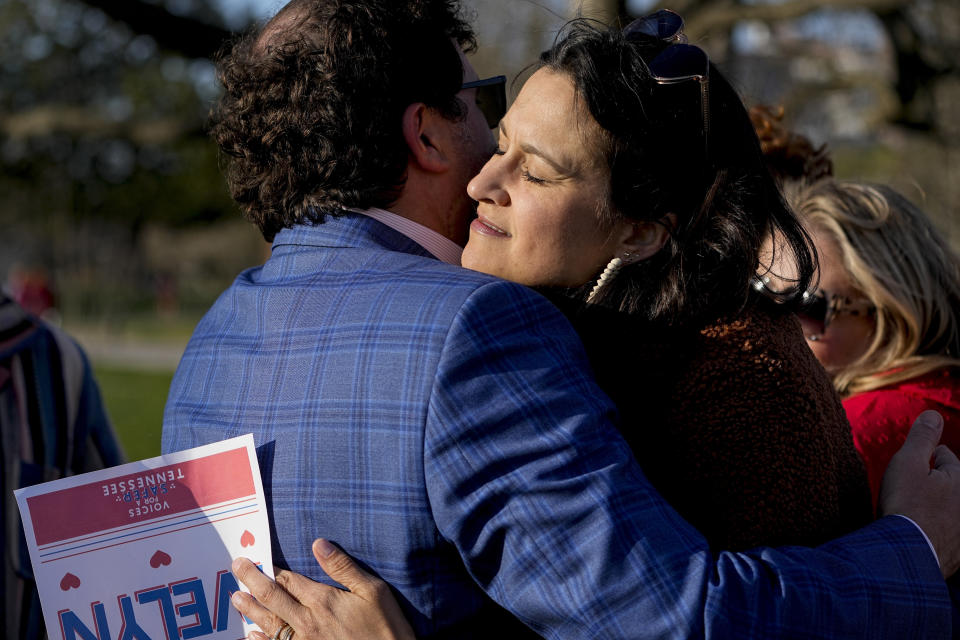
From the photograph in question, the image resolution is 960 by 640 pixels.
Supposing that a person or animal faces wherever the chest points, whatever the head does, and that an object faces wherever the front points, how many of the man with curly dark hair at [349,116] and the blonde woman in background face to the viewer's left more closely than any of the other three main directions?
1

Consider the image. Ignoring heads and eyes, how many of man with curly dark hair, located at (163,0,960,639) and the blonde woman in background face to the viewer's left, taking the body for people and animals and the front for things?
1

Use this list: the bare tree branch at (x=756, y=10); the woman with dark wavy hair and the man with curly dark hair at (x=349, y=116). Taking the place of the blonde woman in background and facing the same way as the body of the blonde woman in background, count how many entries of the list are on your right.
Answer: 1

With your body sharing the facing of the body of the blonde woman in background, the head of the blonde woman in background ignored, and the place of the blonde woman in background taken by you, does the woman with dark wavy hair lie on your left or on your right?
on your left

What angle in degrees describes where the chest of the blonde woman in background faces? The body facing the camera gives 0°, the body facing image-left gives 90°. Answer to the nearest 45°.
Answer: approximately 90°

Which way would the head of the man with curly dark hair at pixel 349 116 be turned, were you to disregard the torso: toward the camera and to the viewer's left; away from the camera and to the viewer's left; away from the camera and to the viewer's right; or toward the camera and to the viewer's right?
away from the camera and to the viewer's right

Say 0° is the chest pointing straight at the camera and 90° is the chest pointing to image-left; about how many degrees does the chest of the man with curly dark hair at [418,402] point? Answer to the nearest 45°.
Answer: approximately 225°

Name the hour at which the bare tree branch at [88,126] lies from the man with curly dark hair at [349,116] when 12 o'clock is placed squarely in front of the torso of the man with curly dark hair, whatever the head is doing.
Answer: The bare tree branch is roughly at 10 o'clock from the man with curly dark hair.

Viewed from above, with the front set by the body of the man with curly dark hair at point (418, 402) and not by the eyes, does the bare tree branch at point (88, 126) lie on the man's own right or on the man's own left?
on the man's own left
